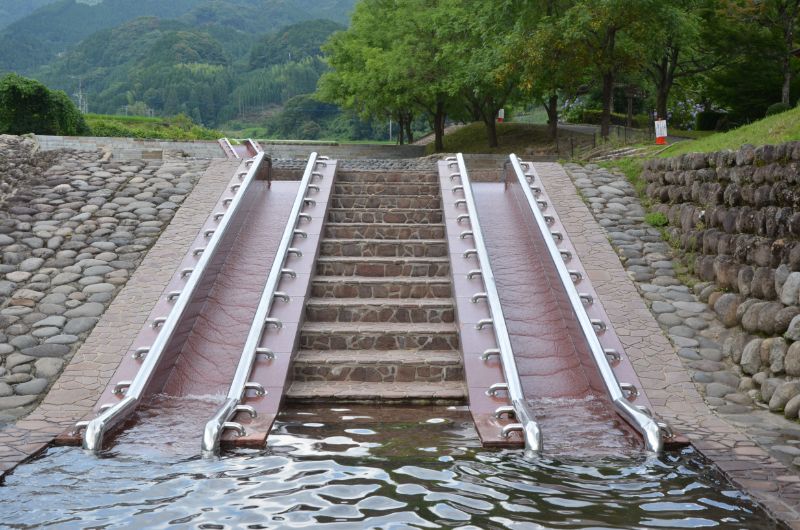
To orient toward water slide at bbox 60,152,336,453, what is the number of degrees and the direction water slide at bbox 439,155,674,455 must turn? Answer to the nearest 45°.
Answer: approximately 90° to its right

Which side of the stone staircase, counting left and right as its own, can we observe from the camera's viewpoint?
front

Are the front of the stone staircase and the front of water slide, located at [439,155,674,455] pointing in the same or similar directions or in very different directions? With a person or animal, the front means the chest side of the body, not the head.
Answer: same or similar directions

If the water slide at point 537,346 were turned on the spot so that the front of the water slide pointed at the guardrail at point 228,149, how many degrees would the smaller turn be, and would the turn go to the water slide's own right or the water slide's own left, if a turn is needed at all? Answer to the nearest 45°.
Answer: approximately 135° to the water slide's own right

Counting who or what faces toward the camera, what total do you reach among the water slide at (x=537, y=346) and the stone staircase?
2

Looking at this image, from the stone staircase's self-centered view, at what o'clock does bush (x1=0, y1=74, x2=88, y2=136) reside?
The bush is roughly at 5 o'clock from the stone staircase.

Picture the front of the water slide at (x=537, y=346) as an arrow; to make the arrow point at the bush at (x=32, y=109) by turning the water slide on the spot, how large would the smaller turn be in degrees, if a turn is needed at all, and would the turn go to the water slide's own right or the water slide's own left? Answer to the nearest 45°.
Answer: approximately 135° to the water slide's own right

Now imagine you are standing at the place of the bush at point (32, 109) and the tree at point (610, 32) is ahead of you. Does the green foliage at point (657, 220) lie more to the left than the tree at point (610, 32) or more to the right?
right

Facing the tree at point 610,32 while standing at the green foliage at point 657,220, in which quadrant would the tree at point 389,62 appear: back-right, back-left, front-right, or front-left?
front-left
